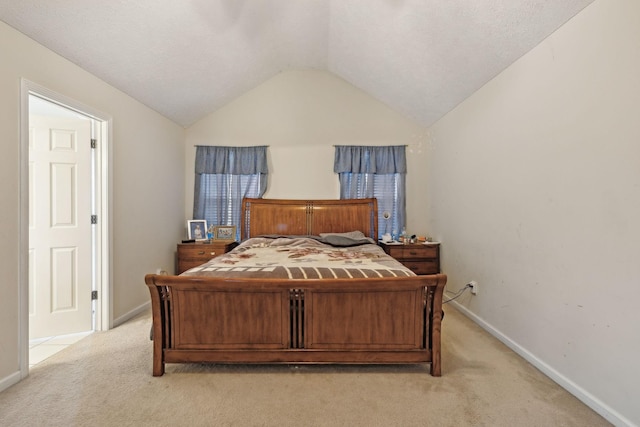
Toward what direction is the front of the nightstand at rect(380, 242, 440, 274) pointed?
toward the camera

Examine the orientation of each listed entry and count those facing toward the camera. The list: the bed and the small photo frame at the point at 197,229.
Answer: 2

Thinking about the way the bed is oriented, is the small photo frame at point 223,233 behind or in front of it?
behind

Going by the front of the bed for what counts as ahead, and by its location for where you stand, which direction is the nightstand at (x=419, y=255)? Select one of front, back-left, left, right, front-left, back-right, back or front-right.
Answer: back-left

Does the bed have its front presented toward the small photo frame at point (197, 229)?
no

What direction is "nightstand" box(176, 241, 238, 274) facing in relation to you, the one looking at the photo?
facing the viewer

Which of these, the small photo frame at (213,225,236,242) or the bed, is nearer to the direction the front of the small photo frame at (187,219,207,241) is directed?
the bed

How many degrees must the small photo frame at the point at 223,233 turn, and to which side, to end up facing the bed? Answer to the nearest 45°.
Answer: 0° — it already faces it

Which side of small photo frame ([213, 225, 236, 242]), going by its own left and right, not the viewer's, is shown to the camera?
front

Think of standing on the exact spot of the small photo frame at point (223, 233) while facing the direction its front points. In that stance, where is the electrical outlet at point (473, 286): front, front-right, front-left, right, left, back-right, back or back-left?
front-left

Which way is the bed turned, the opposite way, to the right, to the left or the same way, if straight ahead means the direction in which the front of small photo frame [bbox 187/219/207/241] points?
the same way

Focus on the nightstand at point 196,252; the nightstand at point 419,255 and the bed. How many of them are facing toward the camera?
3

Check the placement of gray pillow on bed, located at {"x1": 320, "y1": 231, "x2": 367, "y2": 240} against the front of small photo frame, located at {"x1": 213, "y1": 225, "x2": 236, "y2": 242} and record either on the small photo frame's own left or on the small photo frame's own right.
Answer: on the small photo frame's own left
